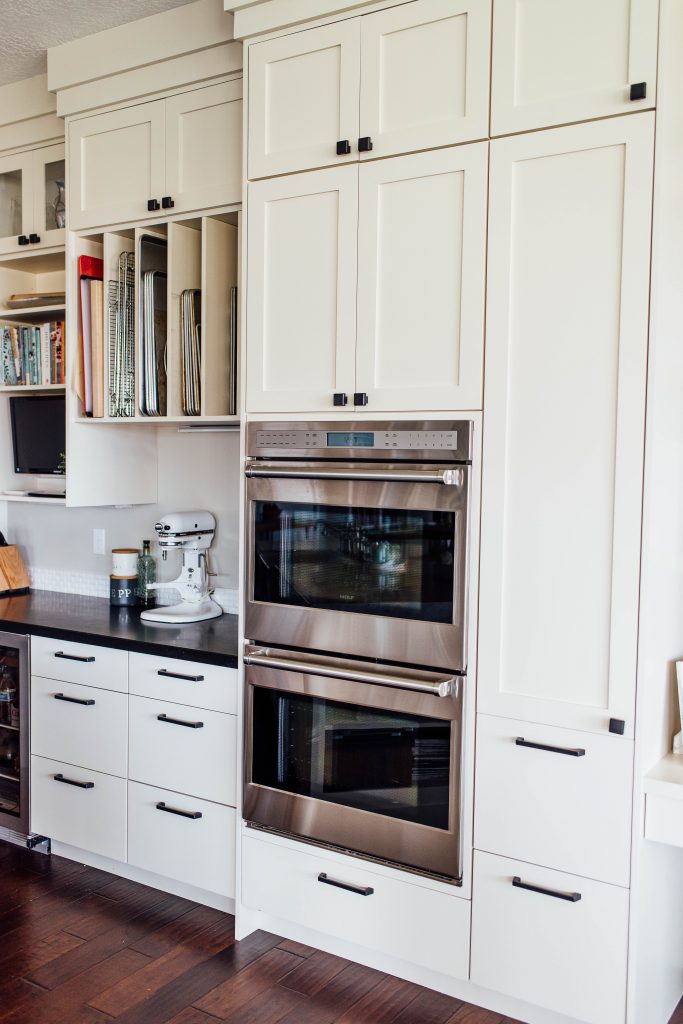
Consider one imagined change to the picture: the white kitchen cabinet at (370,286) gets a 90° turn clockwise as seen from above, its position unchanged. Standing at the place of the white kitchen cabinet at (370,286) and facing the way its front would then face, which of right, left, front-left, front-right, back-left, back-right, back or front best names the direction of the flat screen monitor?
front

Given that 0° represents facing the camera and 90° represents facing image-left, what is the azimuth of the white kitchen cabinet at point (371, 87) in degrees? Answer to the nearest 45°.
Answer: approximately 45°

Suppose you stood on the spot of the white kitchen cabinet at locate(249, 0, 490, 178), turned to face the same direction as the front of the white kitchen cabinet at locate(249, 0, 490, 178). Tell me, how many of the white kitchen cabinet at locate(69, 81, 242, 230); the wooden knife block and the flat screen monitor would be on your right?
3

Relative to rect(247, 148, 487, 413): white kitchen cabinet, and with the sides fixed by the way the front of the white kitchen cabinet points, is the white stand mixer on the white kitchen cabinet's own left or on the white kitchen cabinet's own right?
on the white kitchen cabinet's own right

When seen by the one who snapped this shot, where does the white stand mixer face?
facing the viewer and to the left of the viewer

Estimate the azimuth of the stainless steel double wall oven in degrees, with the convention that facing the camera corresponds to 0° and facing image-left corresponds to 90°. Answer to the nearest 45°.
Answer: approximately 45°

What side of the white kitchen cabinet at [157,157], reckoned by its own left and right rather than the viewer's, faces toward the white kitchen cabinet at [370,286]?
left

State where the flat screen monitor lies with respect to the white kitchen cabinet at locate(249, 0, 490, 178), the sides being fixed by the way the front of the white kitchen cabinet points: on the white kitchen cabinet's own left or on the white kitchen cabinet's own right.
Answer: on the white kitchen cabinet's own right

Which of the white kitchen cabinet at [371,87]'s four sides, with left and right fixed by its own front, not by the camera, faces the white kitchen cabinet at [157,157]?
right

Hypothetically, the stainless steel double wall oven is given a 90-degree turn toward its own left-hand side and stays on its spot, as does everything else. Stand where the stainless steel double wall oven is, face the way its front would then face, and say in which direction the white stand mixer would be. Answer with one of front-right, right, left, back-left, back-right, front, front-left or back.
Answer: back
